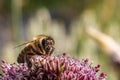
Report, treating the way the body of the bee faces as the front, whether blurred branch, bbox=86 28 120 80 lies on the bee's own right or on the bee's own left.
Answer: on the bee's own left

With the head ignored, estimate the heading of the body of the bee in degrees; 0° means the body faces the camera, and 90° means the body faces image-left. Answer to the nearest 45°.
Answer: approximately 315°
